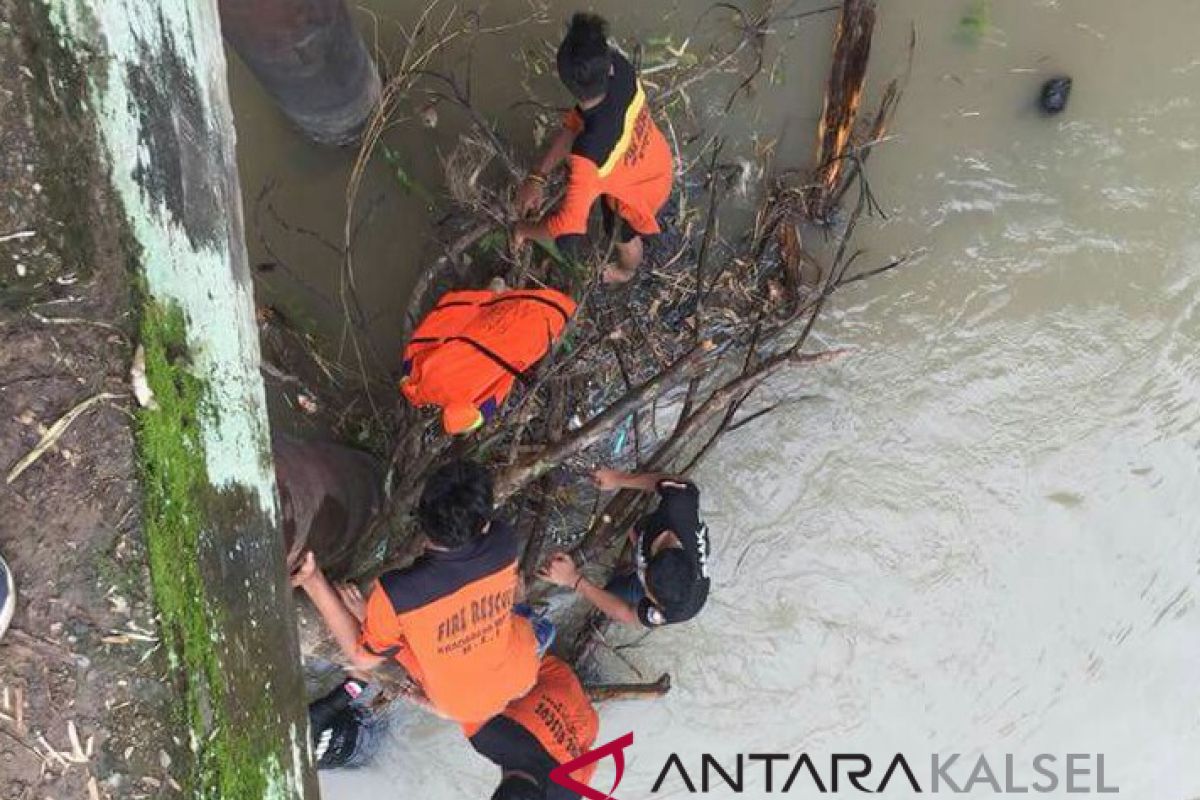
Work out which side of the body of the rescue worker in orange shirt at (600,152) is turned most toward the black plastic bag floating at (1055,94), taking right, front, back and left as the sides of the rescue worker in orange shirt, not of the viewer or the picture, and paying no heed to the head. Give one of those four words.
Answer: back

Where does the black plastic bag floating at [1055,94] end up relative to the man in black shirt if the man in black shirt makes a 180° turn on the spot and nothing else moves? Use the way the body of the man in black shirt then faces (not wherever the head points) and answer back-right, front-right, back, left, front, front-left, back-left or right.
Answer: front-left

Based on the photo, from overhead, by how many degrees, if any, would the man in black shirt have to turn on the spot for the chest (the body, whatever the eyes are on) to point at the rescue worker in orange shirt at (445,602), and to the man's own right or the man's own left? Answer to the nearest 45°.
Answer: approximately 45° to the man's own left

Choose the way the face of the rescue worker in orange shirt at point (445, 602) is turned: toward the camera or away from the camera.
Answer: away from the camera

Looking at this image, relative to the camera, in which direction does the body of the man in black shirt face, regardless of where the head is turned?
to the viewer's left

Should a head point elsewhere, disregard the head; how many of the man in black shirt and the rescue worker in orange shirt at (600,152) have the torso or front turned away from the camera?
0
